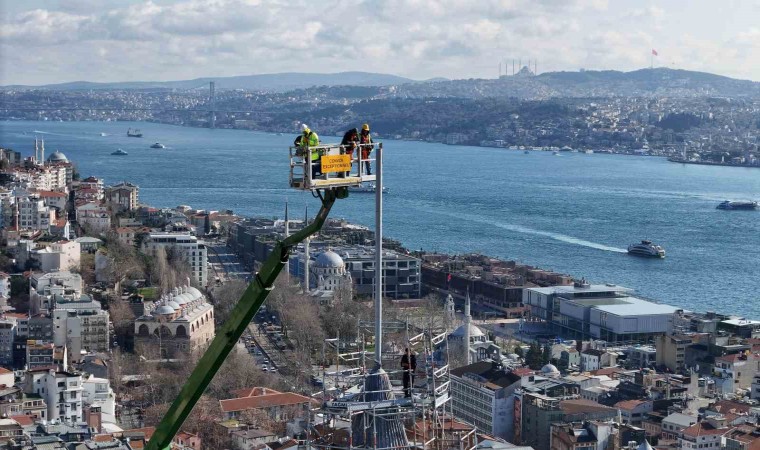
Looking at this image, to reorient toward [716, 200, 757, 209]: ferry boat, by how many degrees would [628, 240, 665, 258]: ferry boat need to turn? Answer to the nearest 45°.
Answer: approximately 135° to its left

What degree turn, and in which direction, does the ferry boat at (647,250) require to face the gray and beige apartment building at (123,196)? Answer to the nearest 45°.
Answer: approximately 135° to its right

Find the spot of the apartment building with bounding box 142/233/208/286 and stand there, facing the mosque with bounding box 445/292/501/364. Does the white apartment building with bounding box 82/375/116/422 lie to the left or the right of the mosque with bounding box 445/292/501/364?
right

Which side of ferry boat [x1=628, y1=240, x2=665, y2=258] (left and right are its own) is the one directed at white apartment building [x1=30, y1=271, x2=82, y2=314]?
right

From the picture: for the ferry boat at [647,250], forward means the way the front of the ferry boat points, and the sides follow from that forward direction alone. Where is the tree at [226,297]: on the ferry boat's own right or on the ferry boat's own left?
on the ferry boat's own right

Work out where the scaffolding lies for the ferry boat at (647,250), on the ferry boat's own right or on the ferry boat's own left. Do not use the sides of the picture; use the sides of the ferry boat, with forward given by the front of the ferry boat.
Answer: on the ferry boat's own right

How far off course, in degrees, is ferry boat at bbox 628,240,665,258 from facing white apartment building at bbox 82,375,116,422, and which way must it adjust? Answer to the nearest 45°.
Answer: approximately 45° to its right

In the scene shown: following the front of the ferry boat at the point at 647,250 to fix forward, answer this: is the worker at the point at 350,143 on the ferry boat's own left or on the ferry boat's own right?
on the ferry boat's own right

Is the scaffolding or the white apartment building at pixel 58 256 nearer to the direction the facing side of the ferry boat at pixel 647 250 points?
the scaffolding

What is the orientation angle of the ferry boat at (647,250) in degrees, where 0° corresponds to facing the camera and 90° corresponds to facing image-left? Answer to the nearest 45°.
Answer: approximately 315°
